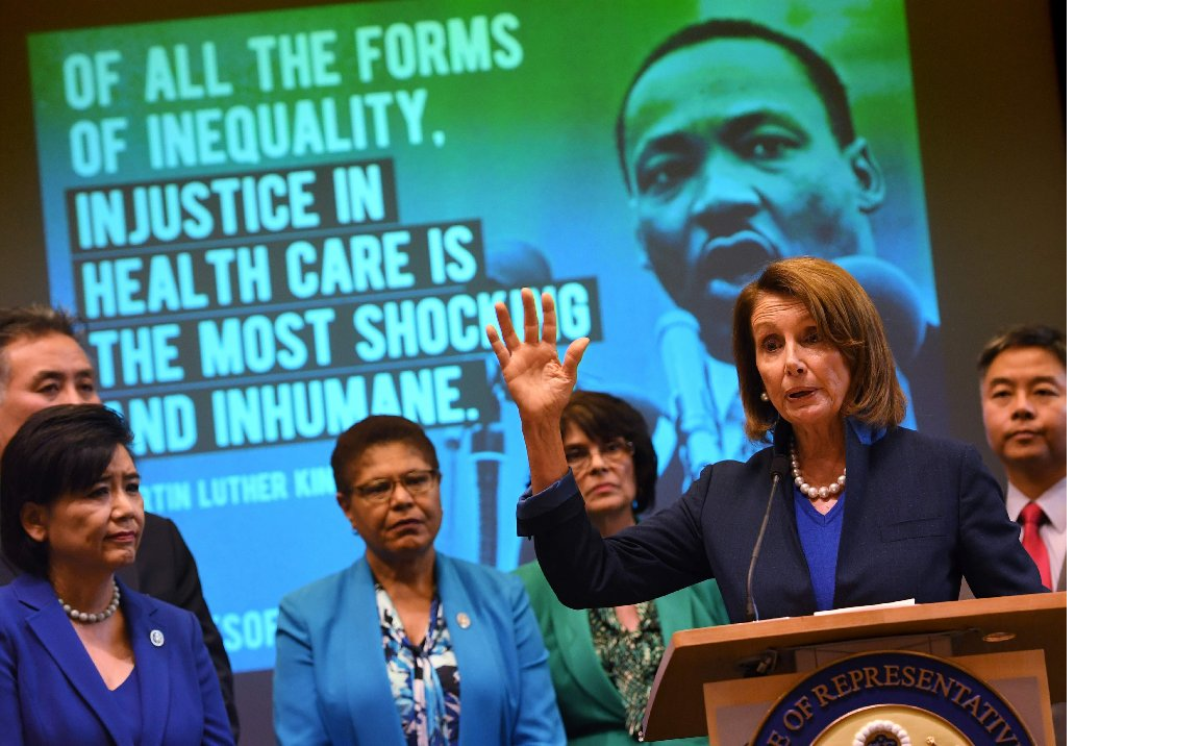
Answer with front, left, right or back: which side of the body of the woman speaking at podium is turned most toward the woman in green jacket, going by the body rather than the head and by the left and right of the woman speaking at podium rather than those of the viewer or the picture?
back

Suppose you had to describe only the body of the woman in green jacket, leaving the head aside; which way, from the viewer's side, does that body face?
toward the camera

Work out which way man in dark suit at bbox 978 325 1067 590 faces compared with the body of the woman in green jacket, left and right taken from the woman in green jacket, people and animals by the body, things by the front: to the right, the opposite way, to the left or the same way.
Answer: the same way

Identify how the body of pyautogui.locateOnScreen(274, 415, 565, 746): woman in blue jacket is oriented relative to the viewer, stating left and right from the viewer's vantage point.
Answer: facing the viewer

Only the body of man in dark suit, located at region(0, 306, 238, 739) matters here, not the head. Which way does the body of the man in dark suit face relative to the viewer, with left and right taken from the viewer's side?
facing the viewer and to the right of the viewer

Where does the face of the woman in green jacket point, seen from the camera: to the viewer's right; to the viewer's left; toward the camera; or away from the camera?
toward the camera

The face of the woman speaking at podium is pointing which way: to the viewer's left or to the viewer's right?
to the viewer's left

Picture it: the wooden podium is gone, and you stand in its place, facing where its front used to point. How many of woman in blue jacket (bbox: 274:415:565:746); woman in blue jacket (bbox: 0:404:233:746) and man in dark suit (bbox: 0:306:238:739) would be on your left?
0

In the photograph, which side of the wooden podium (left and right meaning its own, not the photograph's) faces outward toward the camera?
front

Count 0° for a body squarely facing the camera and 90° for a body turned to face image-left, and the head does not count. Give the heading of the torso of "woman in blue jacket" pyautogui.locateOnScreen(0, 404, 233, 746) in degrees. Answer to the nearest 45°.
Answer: approximately 315°

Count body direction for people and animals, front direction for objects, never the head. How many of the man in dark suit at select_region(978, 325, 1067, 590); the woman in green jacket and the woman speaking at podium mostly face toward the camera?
3

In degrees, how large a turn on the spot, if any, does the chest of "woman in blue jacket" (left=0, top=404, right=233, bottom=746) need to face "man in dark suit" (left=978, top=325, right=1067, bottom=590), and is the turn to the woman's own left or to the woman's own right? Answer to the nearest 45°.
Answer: approximately 45° to the woman's own left

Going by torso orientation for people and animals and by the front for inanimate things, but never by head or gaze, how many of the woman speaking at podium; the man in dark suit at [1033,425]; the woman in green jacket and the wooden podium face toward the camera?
4

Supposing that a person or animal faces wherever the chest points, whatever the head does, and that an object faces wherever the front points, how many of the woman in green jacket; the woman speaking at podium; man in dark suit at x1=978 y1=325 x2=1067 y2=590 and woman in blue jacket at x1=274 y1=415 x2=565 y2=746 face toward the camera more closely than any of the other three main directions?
4

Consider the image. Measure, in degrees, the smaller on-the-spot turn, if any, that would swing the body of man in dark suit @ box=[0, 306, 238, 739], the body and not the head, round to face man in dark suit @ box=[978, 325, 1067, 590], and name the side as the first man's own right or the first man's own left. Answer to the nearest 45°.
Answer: approximately 45° to the first man's own left
